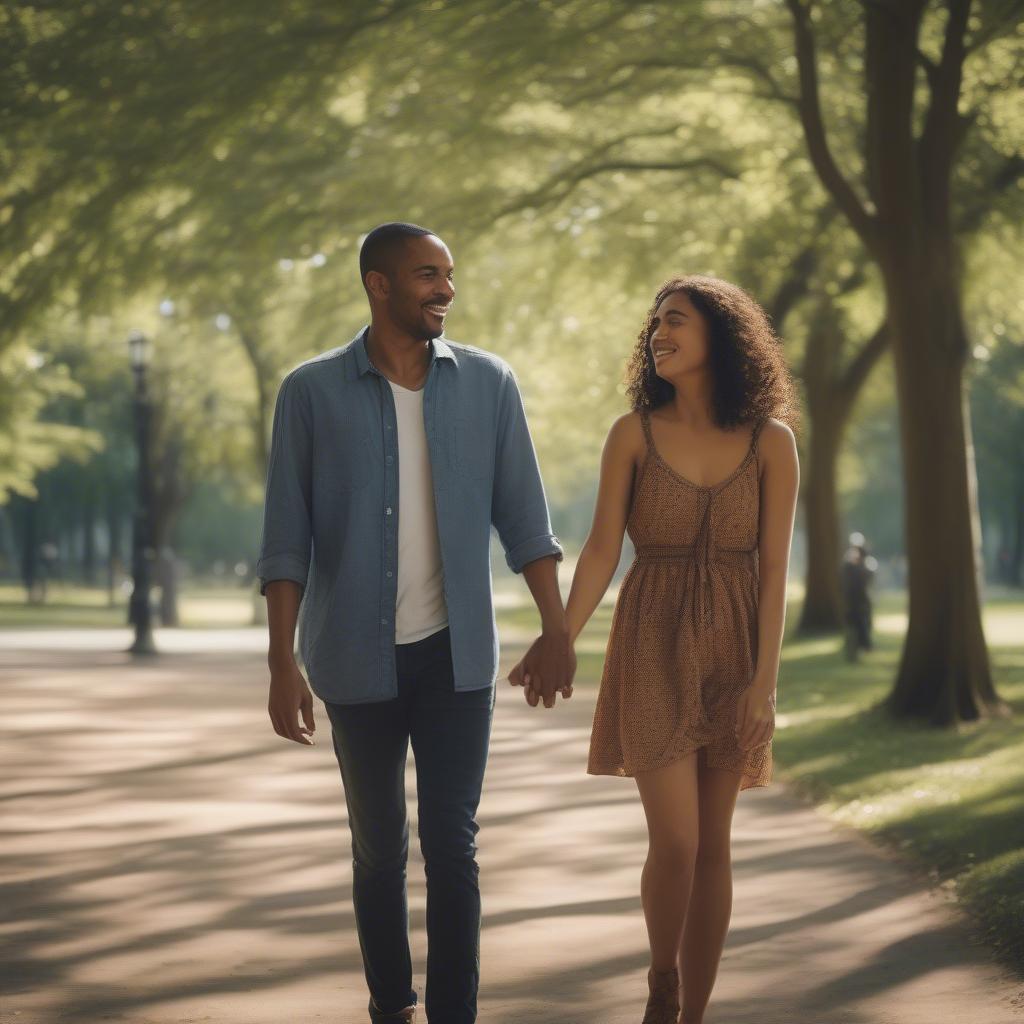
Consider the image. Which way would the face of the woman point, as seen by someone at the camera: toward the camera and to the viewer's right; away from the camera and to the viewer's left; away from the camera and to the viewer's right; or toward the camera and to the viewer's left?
toward the camera and to the viewer's left

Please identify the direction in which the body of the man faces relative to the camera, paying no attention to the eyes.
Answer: toward the camera

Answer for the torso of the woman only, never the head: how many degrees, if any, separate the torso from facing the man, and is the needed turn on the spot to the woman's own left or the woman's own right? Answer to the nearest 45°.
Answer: approximately 45° to the woman's own right

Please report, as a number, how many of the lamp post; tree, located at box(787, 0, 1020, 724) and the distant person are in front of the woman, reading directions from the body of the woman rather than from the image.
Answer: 0

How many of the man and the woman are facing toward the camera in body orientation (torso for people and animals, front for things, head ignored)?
2

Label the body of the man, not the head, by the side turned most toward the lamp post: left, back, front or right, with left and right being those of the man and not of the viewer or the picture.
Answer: back

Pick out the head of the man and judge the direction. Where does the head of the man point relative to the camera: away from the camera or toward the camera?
toward the camera

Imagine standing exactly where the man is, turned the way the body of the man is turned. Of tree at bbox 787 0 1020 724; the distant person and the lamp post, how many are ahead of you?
0

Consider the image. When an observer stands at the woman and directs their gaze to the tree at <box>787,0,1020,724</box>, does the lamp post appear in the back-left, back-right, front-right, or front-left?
front-left

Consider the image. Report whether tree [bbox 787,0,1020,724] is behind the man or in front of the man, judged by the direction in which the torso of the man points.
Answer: behind

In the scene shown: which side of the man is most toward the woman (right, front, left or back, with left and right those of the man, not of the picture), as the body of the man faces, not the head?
left

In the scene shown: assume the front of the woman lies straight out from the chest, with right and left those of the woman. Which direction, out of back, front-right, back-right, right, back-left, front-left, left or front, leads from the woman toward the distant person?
back

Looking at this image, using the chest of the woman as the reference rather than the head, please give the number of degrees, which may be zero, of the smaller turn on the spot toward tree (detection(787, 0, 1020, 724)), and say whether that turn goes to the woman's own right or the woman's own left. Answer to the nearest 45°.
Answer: approximately 180°

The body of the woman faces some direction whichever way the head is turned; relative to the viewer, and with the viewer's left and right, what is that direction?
facing the viewer

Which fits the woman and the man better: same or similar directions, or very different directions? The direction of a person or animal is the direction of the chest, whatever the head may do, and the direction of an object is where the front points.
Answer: same or similar directions

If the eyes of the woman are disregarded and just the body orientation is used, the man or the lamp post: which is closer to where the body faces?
the man

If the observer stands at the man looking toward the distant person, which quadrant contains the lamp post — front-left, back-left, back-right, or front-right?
front-left
